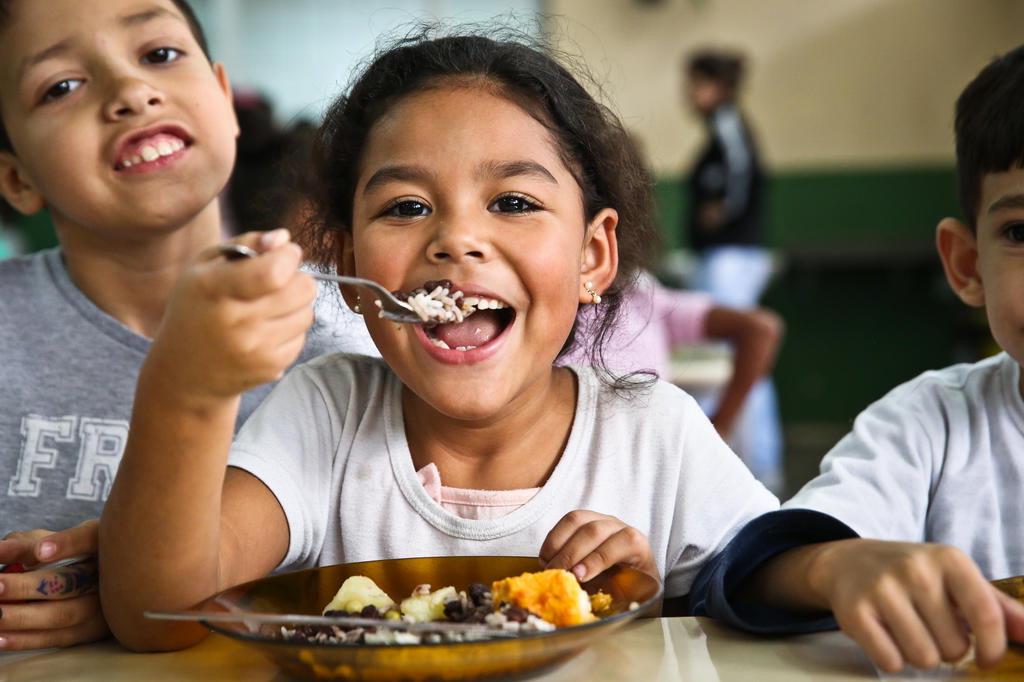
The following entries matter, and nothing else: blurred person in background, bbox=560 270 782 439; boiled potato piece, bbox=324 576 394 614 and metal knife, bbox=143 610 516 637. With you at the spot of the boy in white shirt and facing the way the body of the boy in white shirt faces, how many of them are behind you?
1

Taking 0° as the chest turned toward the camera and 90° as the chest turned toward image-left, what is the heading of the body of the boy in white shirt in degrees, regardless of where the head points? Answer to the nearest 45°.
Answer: approximately 0°
